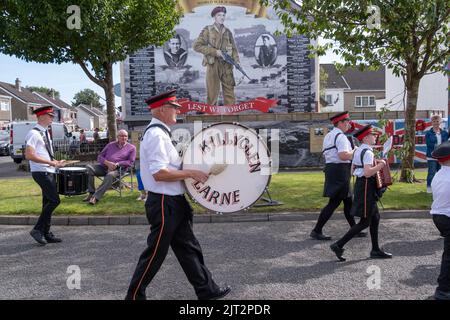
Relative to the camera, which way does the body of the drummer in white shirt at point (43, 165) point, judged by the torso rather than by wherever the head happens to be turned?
to the viewer's right

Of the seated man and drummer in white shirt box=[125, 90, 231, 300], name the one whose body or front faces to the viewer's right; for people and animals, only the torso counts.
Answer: the drummer in white shirt

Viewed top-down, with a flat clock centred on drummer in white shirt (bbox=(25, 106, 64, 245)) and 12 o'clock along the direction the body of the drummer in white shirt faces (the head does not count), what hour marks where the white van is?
The white van is roughly at 9 o'clock from the drummer in white shirt.

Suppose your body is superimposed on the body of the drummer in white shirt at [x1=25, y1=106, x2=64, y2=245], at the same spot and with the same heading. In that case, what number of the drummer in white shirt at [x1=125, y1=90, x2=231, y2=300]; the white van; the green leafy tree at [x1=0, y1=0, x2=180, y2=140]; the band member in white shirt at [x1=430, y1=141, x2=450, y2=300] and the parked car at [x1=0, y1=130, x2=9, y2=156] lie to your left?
3

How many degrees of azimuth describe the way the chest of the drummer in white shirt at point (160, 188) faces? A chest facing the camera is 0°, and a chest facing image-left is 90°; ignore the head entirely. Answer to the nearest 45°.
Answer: approximately 270°

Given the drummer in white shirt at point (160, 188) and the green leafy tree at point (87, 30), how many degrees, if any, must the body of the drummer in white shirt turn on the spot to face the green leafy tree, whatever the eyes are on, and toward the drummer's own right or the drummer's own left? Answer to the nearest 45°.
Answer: approximately 90° to the drummer's own left

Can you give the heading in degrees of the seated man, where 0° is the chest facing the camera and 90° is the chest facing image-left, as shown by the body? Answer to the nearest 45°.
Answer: approximately 45°

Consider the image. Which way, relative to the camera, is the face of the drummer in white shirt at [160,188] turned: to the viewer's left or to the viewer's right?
to the viewer's right
